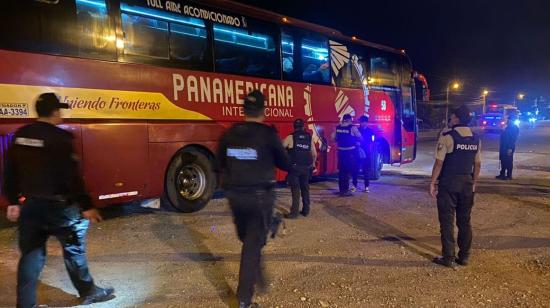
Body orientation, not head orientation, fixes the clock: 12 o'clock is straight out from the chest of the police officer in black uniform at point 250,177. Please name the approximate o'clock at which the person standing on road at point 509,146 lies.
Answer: The person standing on road is roughly at 12 o'clock from the police officer in black uniform.

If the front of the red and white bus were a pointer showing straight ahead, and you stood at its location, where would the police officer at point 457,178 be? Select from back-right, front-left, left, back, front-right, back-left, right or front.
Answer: right

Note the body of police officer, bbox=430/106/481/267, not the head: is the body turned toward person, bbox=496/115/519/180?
no

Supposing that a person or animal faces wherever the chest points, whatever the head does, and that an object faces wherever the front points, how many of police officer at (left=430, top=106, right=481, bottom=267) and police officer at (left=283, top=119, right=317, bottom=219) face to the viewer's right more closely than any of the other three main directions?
0

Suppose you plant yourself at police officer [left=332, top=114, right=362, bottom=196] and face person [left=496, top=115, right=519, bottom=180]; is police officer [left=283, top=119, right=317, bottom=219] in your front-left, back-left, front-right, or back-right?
back-right

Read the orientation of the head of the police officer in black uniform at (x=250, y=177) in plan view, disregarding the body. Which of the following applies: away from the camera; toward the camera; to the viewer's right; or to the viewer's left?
away from the camera

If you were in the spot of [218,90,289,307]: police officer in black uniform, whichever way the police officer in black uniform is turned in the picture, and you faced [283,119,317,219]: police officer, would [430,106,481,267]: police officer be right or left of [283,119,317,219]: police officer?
right

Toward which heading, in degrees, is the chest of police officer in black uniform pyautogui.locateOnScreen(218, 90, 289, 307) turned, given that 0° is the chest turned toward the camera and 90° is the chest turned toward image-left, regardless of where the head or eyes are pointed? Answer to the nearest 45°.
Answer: approximately 225°
